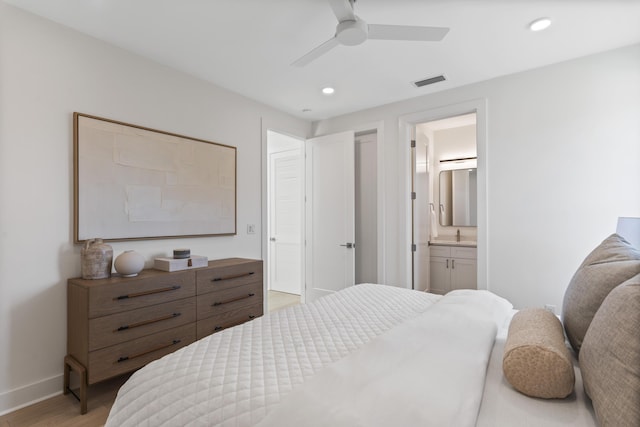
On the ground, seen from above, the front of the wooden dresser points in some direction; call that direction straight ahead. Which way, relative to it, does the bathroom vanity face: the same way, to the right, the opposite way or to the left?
to the right

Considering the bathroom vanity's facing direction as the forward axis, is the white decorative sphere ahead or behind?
ahead

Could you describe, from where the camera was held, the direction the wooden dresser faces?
facing the viewer and to the right of the viewer

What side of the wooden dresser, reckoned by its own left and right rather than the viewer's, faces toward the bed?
front

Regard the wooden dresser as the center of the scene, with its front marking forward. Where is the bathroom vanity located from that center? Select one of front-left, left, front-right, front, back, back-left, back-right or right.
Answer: front-left

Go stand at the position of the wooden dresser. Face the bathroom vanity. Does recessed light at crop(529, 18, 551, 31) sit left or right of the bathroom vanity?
right

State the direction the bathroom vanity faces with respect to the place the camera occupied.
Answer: facing the viewer

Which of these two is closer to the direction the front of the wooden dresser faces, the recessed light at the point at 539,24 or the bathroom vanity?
the recessed light

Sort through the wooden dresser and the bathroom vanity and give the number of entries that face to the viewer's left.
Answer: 0

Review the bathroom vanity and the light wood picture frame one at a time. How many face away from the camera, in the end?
0

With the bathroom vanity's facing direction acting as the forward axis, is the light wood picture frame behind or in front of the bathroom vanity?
in front

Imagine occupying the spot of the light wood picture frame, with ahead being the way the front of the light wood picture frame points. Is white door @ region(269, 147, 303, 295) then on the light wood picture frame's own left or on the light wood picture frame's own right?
on the light wood picture frame's own left

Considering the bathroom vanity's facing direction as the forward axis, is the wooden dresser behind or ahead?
ahead

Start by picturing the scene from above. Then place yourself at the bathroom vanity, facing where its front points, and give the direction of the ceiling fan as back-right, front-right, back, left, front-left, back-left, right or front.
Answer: front

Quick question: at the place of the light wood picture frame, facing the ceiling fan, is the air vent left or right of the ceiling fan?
left

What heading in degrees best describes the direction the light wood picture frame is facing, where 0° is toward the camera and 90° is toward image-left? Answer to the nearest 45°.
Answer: approximately 315°
